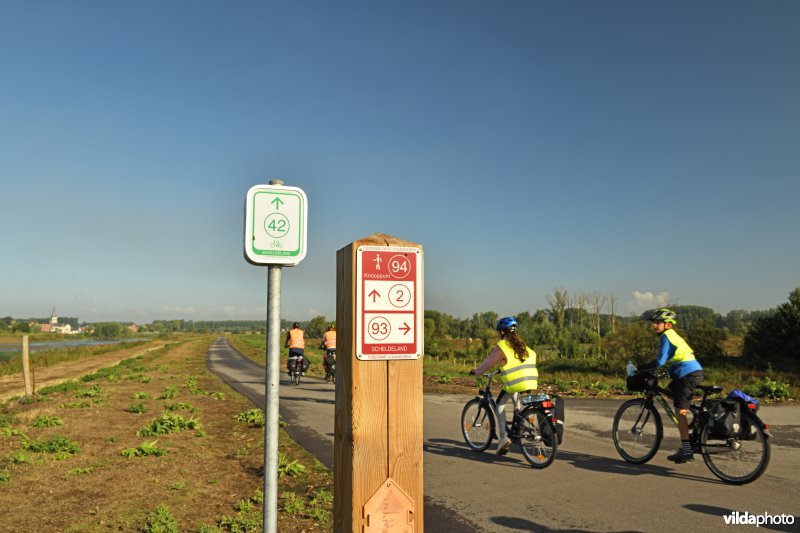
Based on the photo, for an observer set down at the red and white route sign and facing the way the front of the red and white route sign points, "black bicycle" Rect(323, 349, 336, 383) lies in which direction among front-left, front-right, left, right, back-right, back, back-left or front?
back

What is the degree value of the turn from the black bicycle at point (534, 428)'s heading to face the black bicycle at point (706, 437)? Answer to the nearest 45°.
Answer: approximately 135° to its right

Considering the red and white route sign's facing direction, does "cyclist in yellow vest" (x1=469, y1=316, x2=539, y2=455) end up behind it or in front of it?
behind

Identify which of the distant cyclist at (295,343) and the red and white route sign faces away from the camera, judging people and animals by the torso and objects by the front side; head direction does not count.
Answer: the distant cyclist

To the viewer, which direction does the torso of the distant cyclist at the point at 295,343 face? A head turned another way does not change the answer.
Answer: away from the camera

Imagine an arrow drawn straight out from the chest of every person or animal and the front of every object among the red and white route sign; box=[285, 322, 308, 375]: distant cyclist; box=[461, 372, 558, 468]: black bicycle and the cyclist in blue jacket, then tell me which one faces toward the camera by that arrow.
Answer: the red and white route sign

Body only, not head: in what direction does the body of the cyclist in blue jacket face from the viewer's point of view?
to the viewer's left

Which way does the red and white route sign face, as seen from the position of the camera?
facing the viewer

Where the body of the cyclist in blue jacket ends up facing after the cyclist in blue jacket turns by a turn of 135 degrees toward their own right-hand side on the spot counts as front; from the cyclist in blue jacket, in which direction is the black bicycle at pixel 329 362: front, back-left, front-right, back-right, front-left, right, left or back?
left

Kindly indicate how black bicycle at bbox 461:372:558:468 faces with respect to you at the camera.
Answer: facing away from the viewer and to the left of the viewer

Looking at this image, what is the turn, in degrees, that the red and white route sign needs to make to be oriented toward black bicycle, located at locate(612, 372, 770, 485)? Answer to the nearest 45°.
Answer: approximately 135° to its left

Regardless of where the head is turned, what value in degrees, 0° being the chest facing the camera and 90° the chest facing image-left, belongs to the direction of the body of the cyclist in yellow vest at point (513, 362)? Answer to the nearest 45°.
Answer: approximately 135°

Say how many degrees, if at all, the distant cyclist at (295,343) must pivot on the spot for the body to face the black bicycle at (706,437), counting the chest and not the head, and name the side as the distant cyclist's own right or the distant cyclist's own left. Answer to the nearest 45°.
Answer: approximately 180°
